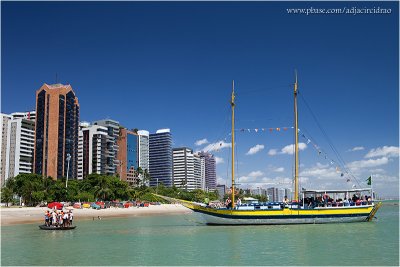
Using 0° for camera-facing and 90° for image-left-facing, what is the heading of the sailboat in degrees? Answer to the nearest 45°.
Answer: approximately 90°
